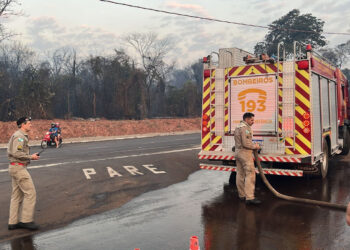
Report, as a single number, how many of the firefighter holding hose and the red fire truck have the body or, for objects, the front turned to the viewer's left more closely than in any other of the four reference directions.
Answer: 0

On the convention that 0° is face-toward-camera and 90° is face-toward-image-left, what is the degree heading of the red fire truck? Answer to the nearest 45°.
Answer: approximately 225°
